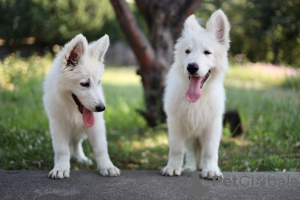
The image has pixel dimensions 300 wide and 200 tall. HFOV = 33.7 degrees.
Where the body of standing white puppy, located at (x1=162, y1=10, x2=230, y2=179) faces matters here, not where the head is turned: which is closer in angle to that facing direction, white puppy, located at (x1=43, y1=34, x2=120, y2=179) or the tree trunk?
the white puppy

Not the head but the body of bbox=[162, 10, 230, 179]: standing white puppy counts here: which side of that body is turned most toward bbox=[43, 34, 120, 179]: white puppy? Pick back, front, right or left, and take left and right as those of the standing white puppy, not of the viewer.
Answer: right

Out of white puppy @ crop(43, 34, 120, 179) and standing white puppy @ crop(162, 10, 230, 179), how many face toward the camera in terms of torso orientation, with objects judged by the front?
2

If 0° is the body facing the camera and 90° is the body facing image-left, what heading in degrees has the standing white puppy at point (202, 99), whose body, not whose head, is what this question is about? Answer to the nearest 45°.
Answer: approximately 0°

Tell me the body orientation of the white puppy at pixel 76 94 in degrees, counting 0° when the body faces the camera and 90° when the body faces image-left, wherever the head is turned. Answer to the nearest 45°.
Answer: approximately 0°

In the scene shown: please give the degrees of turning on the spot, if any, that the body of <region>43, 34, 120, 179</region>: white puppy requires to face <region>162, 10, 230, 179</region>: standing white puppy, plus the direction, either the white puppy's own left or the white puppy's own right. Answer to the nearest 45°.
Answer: approximately 90° to the white puppy's own left

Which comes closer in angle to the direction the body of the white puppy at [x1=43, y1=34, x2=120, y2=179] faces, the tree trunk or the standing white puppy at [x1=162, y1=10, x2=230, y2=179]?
the standing white puppy

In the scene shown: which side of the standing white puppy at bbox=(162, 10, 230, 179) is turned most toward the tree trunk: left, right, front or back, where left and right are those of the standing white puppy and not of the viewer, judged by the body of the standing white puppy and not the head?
back
